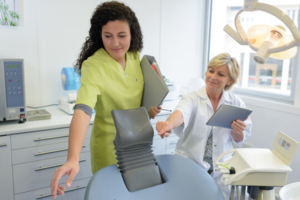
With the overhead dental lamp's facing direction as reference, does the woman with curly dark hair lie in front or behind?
in front

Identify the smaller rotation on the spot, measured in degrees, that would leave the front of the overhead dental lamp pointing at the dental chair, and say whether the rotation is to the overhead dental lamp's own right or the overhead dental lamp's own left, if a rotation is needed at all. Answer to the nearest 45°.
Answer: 0° — it already faces it

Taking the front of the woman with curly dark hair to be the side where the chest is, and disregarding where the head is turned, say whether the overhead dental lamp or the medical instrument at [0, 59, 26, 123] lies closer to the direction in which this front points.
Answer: the overhead dental lamp

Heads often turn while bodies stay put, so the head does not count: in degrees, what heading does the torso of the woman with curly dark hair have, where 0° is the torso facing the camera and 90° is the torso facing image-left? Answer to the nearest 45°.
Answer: approximately 315°

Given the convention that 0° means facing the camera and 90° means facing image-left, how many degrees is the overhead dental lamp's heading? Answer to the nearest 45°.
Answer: approximately 45°

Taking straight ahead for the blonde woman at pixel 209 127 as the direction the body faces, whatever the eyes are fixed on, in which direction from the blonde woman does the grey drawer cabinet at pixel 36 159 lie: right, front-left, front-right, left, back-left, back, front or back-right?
front-right

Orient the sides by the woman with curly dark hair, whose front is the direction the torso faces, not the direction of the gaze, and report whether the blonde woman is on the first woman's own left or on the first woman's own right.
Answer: on the first woman's own left

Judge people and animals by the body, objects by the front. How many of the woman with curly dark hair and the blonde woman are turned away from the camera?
0

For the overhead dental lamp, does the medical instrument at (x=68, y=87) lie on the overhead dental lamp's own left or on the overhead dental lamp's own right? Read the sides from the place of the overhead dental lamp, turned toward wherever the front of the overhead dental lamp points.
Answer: on the overhead dental lamp's own right

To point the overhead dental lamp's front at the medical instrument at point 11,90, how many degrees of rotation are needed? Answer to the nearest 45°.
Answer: approximately 45° to its right
